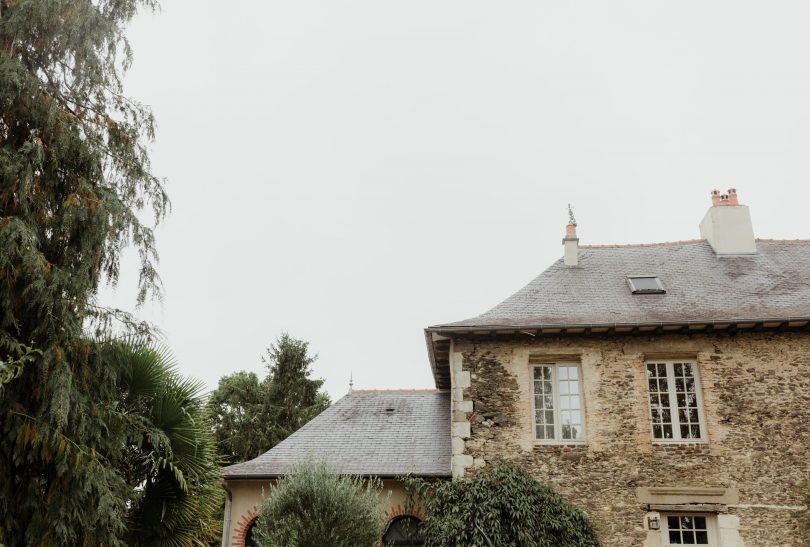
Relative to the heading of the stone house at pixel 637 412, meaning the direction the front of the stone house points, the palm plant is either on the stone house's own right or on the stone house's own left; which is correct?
on the stone house's own right

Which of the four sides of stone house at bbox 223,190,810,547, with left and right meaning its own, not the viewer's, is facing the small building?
right

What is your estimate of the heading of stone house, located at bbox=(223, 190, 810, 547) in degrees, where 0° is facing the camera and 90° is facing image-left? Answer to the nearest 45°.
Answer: approximately 0°

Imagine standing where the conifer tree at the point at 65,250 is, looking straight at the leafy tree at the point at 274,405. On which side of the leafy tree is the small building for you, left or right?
right

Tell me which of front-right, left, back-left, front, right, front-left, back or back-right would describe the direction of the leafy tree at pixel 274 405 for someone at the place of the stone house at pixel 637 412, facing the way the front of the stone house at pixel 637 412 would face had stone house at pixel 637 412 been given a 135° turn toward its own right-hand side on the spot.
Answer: front
